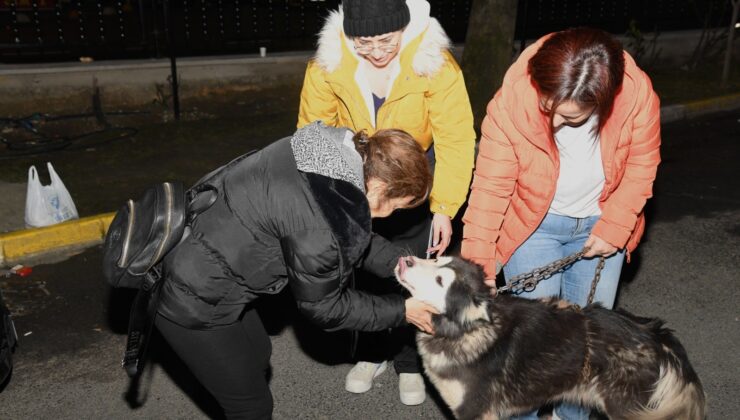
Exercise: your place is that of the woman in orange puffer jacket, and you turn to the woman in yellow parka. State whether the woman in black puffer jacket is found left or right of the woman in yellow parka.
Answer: left

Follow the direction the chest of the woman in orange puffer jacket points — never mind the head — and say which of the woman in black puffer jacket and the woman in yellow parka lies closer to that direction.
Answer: the woman in black puffer jacket

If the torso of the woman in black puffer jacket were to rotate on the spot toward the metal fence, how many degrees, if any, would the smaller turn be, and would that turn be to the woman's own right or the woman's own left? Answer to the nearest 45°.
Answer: approximately 90° to the woman's own left

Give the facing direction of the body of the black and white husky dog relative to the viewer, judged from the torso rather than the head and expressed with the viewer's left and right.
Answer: facing to the left of the viewer

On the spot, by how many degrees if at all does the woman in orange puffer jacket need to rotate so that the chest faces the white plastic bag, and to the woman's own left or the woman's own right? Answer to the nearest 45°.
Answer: approximately 90° to the woman's own right

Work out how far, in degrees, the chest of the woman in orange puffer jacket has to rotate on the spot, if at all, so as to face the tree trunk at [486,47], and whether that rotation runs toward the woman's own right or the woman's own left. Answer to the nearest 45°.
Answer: approximately 180°

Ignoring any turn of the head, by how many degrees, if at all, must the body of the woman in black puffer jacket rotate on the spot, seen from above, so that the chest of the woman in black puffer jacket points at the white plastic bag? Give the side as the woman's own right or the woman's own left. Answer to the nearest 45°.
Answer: approximately 135° to the woman's own left

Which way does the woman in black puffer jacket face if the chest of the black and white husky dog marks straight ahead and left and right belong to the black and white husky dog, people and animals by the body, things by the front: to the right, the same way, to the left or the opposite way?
the opposite way

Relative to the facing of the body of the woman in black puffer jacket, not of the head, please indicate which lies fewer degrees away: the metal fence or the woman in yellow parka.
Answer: the woman in yellow parka

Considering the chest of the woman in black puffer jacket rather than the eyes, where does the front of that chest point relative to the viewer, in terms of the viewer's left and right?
facing to the right of the viewer

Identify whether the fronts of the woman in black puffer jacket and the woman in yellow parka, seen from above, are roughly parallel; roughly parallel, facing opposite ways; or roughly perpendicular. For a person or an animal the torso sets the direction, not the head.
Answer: roughly perpendicular
